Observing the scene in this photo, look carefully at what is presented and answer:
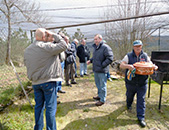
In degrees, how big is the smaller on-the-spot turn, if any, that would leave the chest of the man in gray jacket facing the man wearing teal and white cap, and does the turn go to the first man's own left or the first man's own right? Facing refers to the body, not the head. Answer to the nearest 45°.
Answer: approximately 45° to the first man's own right

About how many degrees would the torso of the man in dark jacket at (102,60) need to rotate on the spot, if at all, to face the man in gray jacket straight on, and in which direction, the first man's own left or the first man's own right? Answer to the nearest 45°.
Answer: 0° — they already face them

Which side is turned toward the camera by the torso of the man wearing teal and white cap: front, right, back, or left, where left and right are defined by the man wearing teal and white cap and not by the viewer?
front

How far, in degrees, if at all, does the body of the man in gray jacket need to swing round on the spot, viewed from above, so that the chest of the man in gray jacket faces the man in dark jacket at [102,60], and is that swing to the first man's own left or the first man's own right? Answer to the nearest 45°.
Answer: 0° — they already face them

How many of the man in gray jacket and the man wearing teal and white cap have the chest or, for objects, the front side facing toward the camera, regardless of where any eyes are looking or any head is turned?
1

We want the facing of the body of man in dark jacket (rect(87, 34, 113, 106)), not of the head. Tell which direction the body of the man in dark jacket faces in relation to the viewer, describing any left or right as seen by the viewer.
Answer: facing the viewer and to the left of the viewer

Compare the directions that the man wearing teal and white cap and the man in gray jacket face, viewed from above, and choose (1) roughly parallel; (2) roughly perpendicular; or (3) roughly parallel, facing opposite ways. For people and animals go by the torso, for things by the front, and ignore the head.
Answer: roughly parallel, facing opposite ways

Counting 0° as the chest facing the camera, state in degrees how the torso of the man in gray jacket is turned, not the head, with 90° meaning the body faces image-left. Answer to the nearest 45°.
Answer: approximately 225°
